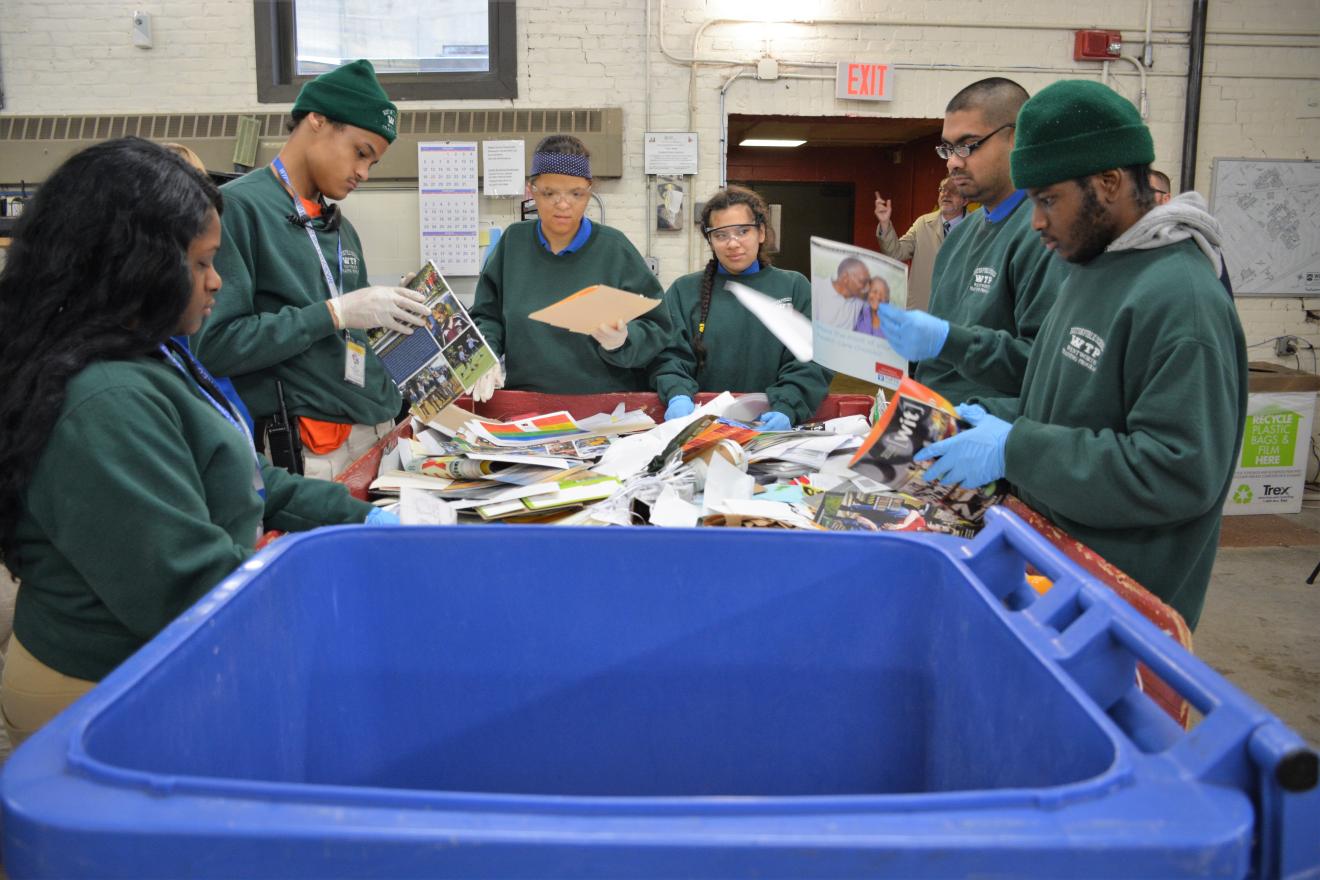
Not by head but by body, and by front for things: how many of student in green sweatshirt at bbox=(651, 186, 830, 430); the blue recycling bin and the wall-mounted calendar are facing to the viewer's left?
1

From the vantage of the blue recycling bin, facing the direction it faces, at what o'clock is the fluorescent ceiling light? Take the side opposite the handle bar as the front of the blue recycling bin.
The fluorescent ceiling light is roughly at 3 o'clock from the blue recycling bin.

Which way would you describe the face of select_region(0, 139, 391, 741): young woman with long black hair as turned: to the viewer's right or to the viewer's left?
to the viewer's right

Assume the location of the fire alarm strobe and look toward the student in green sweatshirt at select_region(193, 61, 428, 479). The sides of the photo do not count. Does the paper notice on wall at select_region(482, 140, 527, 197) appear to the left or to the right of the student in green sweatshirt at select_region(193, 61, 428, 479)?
right

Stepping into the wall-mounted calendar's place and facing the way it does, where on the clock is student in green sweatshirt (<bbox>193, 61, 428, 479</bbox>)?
The student in green sweatshirt is roughly at 12 o'clock from the wall-mounted calendar.

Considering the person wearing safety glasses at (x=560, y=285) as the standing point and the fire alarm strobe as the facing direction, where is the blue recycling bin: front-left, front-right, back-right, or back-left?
back-right

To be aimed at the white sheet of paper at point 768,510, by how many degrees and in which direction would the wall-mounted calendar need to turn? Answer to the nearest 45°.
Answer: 0° — it already faces it
